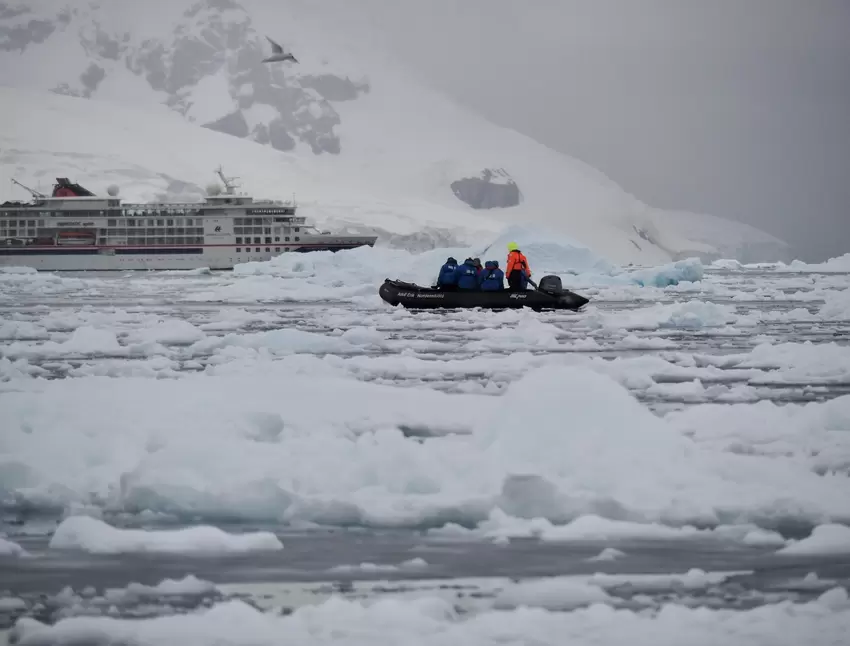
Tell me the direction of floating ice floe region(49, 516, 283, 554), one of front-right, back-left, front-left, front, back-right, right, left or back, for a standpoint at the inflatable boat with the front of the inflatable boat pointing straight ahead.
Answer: left

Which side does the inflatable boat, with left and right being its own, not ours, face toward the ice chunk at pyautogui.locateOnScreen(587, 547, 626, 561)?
left

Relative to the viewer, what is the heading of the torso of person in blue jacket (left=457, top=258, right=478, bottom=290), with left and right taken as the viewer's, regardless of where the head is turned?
facing away from the viewer

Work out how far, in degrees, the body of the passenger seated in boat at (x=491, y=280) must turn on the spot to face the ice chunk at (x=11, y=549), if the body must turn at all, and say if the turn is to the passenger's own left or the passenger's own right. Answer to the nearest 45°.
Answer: approximately 180°

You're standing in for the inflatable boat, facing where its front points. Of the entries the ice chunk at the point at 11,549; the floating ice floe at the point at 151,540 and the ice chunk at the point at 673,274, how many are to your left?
2

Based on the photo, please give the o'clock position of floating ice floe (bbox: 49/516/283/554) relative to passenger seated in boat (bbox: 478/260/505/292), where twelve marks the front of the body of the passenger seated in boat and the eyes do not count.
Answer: The floating ice floe is roughly at 6 o'clock from the passenger seated in boat.

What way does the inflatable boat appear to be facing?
to the viewer's left

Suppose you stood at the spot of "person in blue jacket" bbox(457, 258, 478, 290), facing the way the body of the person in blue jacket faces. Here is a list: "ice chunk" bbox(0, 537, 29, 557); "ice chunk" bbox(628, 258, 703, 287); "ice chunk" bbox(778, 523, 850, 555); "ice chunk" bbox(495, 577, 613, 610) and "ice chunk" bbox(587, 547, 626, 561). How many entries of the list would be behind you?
4

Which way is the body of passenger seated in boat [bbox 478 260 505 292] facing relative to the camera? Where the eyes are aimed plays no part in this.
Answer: away from the camera

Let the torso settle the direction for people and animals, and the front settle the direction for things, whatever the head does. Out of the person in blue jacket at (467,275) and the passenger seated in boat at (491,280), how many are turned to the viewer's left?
0

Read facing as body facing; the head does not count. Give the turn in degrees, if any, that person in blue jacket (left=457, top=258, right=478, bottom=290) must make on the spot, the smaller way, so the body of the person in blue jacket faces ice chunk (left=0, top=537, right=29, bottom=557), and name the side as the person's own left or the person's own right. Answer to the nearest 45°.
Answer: approximately 180°

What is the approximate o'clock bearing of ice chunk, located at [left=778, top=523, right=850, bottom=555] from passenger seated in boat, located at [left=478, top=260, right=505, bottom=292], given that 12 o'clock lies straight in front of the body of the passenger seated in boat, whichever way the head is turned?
The ice chunk is roughly at 6 o'clock from the passenger seated in boat.

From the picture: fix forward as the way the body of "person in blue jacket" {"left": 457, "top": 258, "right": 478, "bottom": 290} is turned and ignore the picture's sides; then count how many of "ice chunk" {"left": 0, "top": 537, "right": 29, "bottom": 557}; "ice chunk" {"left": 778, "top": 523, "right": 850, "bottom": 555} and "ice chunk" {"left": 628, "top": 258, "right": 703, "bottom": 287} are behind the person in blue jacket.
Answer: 2

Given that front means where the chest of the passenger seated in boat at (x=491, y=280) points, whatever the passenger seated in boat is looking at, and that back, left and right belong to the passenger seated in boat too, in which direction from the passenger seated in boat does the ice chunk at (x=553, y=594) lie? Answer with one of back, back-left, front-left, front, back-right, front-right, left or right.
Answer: back

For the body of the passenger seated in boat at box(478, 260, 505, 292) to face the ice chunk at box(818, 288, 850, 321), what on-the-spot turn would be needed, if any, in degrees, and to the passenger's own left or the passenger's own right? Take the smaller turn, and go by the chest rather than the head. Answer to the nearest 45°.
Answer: approximately 90° to the passenger's own right

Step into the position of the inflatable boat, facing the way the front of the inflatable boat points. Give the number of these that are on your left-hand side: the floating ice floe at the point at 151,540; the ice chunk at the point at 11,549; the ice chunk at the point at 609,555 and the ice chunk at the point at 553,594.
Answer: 4
